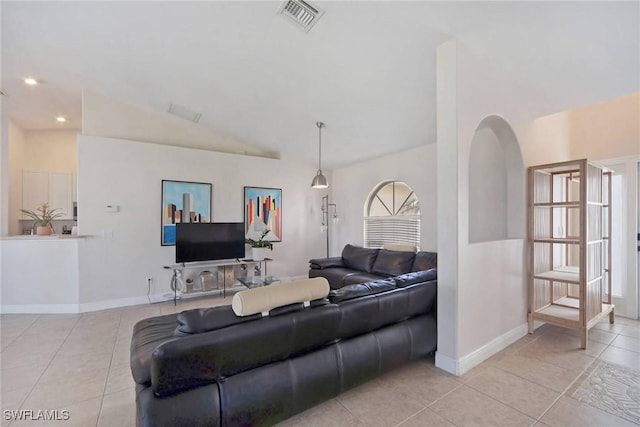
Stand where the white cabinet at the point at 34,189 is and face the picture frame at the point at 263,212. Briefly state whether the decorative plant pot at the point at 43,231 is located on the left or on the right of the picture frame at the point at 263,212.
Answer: right

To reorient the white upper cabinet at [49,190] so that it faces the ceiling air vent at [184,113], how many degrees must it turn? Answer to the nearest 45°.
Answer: approximately 45° to its left

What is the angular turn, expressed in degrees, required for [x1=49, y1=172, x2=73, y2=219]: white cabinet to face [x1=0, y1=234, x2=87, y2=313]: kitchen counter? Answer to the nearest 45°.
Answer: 0° — it already faces it

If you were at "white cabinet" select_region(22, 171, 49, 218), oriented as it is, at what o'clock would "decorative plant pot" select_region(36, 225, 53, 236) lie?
The decorative plant pot is roughly at 12 o'clock from the white cabinet.

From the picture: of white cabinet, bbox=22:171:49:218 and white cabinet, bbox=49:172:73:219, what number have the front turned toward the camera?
2

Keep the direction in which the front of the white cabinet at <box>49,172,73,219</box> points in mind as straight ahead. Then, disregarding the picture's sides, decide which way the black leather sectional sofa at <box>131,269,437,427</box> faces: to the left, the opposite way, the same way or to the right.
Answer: the opposite way

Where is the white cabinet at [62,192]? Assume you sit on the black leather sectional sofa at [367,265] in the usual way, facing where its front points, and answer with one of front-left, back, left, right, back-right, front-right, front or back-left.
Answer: front-right

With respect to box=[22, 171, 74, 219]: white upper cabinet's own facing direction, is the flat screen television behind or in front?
in front

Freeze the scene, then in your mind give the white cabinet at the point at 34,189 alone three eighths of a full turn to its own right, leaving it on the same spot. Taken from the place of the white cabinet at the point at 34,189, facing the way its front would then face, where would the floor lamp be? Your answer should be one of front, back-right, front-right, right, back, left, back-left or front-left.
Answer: back

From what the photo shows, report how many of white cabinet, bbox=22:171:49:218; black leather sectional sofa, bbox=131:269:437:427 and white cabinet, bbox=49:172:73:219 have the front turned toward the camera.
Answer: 2

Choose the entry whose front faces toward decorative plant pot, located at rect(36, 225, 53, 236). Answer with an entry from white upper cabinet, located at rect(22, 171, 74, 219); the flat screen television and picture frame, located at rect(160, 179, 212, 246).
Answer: the white upper cabinet
